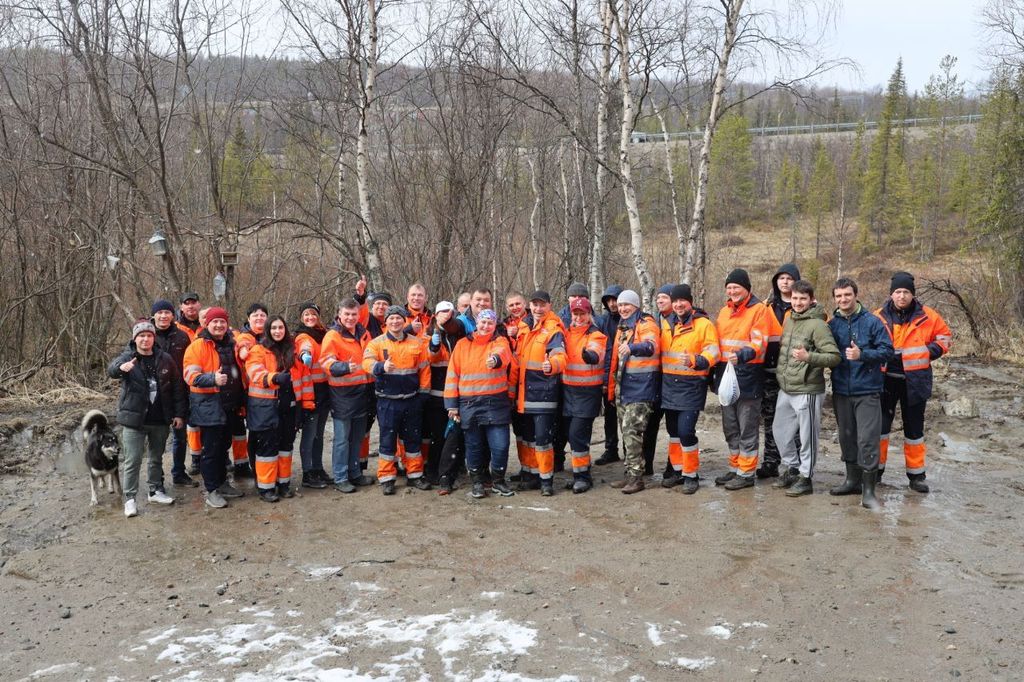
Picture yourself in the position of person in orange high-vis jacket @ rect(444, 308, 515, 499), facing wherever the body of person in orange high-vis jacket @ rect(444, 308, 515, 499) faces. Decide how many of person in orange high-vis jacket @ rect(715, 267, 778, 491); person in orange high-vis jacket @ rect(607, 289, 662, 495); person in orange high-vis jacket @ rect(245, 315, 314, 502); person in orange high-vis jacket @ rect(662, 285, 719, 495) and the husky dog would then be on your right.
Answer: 2

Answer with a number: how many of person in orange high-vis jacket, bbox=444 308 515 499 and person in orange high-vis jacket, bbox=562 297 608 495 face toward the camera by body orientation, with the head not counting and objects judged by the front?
2

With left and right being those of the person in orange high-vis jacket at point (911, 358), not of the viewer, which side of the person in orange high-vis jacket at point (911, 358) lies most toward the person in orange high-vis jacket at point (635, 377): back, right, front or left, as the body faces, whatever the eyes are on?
right

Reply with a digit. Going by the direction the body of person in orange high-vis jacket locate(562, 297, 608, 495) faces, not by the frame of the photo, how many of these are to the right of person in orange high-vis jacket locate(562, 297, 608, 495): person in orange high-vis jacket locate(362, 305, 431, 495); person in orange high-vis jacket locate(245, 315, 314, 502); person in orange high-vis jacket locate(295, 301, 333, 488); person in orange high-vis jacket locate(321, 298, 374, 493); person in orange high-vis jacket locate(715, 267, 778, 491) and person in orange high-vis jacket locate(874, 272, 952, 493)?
4

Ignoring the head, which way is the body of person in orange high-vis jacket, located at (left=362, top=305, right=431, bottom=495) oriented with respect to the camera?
toward the camera

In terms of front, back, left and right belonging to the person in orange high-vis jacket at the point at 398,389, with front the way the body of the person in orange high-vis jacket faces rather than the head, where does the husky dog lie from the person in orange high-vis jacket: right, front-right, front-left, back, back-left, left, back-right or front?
right

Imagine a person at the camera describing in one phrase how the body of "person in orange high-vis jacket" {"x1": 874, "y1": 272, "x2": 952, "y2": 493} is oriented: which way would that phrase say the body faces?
toward the camera

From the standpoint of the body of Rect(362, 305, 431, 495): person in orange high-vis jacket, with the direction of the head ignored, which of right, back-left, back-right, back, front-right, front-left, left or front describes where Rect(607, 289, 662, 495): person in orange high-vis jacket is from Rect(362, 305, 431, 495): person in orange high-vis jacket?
left

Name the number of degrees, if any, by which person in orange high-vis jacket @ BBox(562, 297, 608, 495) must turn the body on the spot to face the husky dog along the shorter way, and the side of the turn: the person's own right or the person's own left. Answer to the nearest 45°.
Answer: approximately 90° to the person's own right

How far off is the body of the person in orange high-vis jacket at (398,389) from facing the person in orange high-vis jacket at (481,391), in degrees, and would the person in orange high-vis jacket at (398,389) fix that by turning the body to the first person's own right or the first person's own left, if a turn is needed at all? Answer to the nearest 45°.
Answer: approximately 45° to the first person's own left

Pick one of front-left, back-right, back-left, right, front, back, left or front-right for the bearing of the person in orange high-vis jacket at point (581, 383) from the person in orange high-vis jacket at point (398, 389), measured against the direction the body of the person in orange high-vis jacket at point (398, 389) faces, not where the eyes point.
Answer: left
